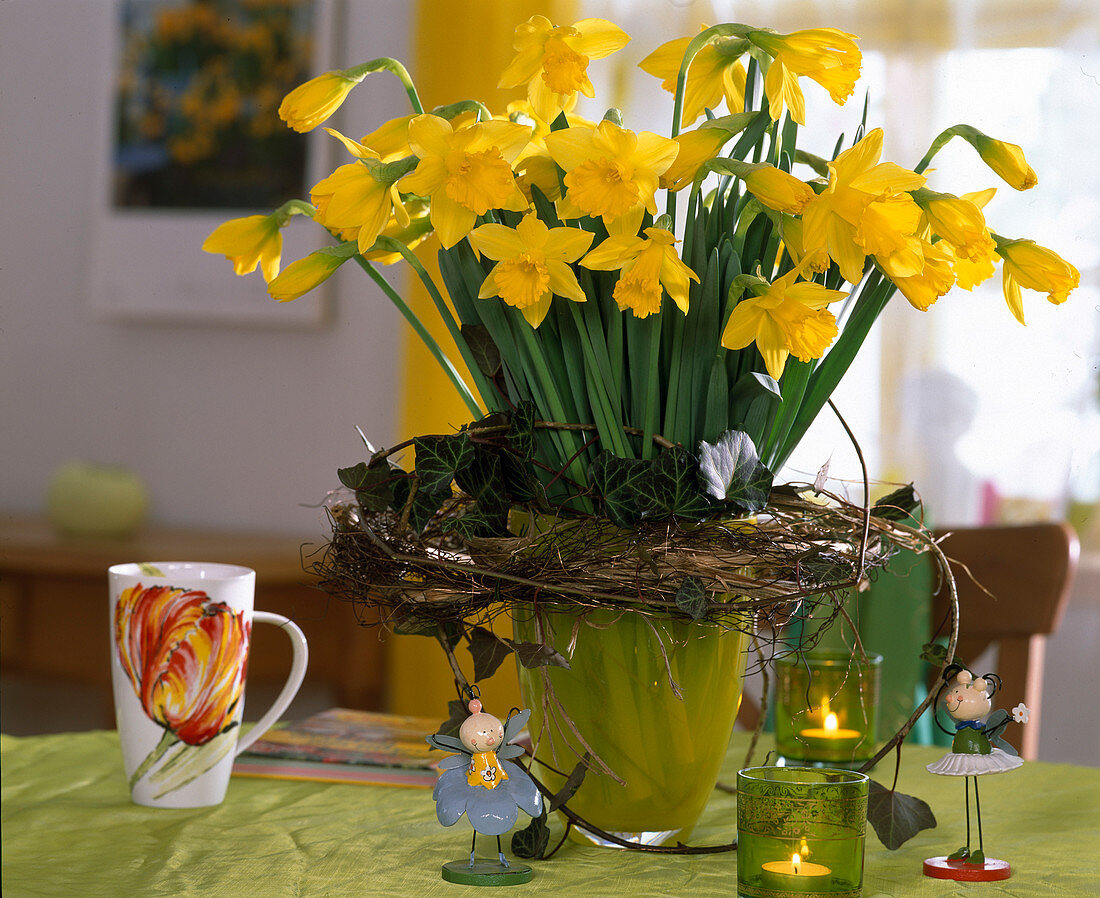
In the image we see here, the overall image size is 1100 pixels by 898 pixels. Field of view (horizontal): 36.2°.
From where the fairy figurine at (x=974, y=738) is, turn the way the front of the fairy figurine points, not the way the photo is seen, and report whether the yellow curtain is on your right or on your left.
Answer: on your right

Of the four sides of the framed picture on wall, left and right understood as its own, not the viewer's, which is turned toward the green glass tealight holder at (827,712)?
front

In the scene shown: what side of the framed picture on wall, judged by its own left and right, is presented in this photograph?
front

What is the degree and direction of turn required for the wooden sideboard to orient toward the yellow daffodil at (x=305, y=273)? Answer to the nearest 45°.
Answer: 0° — it already faces it

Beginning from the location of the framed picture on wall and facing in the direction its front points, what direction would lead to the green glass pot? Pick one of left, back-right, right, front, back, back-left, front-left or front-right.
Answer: front

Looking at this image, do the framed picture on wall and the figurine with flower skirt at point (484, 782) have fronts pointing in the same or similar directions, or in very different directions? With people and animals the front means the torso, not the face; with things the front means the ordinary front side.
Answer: same or similar directions

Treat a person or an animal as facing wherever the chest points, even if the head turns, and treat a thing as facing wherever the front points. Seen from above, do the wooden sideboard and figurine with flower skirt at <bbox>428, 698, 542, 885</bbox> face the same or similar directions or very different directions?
same or similar directions

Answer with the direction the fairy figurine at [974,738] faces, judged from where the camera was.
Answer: facing the viewer and to the left of the viewer

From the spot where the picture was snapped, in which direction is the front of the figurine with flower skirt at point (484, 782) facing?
facing the viewer
